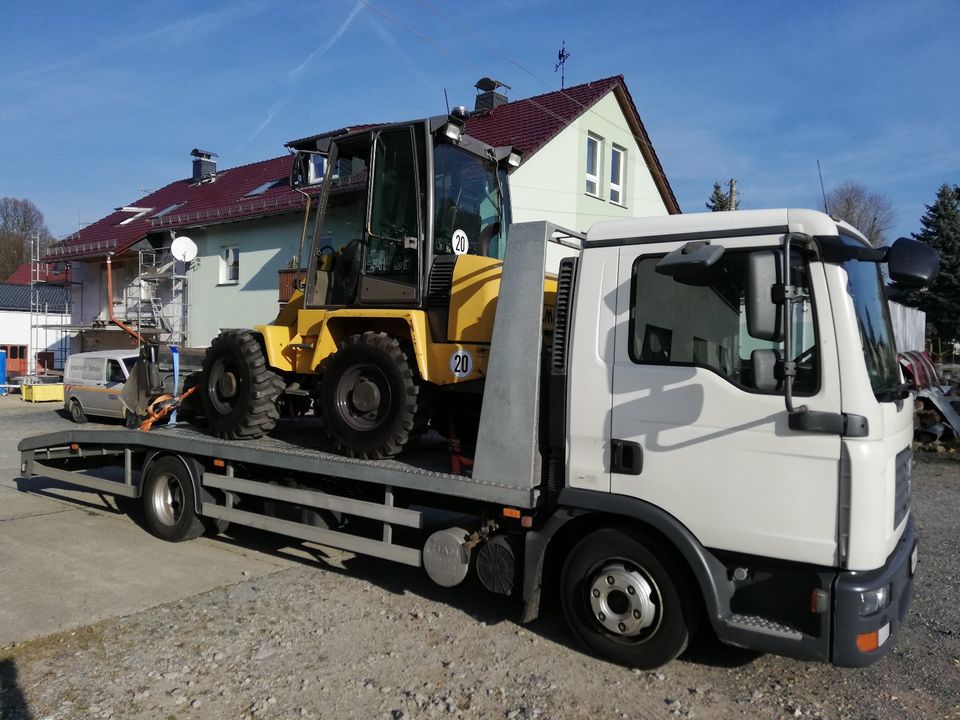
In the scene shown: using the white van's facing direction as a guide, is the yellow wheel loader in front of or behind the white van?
in front

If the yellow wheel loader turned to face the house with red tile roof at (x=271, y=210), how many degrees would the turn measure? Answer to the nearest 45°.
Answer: approximately 45° to its right

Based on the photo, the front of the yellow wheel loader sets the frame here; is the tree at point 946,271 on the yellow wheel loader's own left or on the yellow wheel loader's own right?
on the yellow wheel loader's own right

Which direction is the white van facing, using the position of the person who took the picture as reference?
facing the viewer and to the right of the viewer

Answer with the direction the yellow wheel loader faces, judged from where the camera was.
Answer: facing away from the viewer and to the left of the viewer

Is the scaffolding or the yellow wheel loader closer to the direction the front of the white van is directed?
the yellow wheel loader

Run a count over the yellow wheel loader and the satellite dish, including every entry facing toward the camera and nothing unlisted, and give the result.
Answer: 1

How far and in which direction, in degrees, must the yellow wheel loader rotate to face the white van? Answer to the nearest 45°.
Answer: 0° — it already faces it

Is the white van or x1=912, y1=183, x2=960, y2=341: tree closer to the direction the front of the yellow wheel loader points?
the white van

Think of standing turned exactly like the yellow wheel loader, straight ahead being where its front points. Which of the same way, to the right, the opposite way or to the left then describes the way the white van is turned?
the opposite way
